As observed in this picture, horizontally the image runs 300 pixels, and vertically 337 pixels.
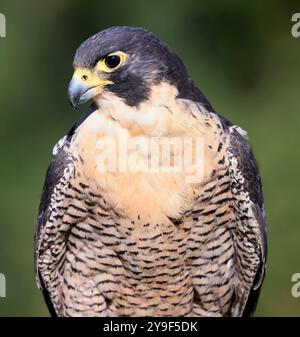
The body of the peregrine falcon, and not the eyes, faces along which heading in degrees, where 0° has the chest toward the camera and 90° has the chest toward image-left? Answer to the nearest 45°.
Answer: approximately 0°
